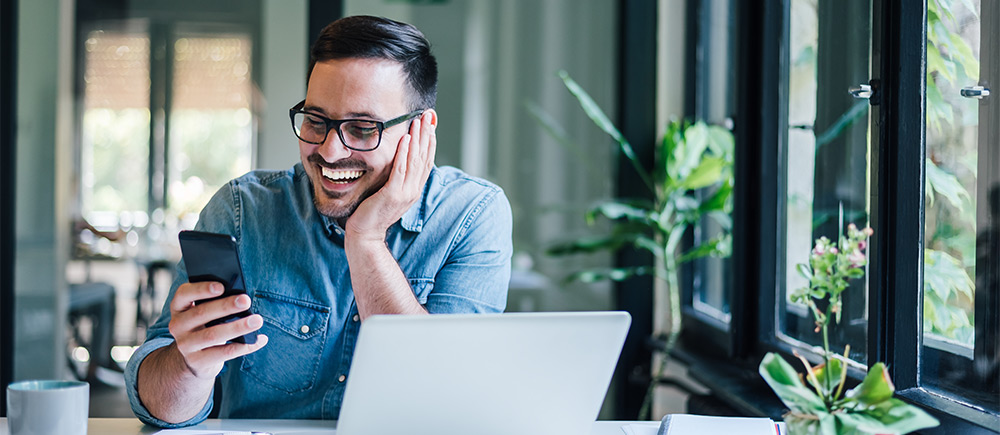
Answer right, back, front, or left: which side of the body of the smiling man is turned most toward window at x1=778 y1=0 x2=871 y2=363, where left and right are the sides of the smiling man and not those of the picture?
left

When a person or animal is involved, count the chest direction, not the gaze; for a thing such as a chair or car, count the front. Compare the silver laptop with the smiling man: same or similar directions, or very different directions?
very different directions

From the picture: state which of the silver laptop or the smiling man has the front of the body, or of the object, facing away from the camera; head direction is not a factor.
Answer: the silver laptop

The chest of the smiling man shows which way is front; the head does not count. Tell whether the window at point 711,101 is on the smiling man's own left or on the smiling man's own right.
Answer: on the smiling man's own left

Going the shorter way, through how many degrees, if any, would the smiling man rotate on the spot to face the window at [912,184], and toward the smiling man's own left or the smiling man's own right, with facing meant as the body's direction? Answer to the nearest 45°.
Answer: approximately 90° to the smiling man's own left

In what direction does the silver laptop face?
away from the camera

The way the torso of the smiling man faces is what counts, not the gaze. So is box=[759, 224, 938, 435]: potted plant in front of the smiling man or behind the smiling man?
in front

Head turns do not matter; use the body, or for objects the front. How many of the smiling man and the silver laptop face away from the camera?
1

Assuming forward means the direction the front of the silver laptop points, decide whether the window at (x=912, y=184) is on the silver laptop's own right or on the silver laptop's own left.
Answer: on the silver laptop's own right

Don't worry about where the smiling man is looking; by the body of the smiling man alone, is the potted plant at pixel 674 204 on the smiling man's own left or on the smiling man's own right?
on the smiling man's own left
